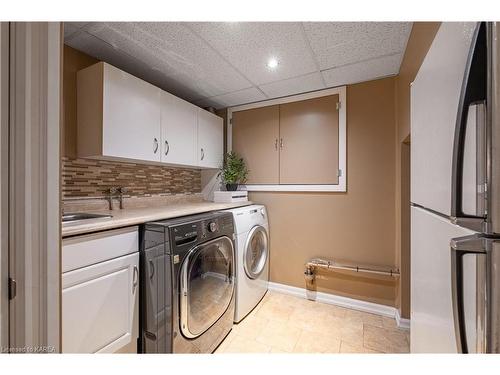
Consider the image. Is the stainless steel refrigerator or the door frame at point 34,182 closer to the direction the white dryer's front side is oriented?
the stainless steel refrigerator

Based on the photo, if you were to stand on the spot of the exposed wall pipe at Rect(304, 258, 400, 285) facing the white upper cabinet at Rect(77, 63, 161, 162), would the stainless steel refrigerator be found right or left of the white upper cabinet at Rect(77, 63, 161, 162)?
left

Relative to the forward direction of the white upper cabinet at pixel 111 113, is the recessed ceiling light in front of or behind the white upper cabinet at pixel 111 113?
in front

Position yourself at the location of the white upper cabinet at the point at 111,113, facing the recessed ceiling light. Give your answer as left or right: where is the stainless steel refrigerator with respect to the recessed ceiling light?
right

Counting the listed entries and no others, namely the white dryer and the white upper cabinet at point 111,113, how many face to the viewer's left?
0

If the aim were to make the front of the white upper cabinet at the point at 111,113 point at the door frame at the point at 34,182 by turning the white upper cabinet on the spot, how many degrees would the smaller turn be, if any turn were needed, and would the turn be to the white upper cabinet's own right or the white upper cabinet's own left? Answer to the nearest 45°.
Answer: approximately 45° to the white upper cabinet's own right

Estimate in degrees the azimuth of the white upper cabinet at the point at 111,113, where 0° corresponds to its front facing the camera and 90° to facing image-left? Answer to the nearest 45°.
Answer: approximately 315°
